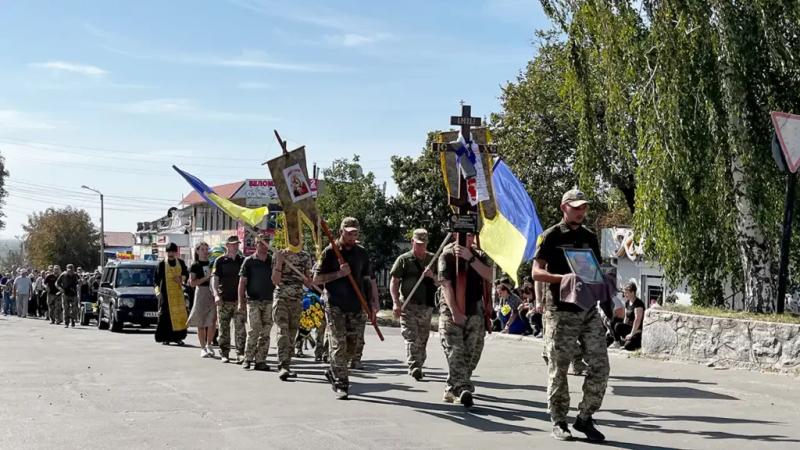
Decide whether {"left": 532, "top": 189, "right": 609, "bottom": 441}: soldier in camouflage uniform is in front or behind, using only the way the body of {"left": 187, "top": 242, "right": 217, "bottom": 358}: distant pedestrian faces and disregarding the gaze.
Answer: in front

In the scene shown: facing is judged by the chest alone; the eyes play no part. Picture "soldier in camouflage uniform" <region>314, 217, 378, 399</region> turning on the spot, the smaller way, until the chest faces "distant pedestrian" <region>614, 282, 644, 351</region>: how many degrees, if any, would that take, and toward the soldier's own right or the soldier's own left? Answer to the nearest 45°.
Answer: approximately 90° to the soldier's own left

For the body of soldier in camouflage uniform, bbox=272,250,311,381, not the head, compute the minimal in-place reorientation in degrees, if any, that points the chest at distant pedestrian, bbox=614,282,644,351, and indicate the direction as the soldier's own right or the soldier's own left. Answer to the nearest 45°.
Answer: approximately 90° to the soldier's own left

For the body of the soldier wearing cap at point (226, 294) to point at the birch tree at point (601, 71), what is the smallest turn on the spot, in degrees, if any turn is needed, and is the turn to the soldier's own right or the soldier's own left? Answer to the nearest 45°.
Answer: approximately 45° to the soldier's own left

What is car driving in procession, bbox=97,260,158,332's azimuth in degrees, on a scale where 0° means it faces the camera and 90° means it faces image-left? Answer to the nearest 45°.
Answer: approximately 315°

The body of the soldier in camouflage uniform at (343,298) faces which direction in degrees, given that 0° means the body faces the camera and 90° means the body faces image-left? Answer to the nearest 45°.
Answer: approximately 315°

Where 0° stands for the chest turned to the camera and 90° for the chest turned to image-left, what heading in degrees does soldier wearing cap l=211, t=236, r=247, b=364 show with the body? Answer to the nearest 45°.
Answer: approximately 315°

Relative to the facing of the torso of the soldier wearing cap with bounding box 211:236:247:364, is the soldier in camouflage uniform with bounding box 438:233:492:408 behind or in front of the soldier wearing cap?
in front
